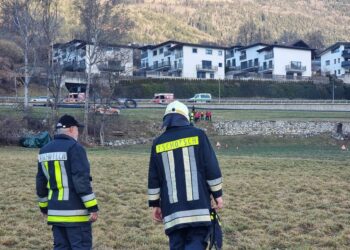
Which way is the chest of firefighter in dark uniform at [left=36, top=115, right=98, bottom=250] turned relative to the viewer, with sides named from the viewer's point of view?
facing away from the viewer and to the right of the viewer

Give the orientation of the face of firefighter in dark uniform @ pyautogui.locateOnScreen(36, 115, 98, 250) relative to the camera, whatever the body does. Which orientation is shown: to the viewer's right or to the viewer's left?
to the viewer's right

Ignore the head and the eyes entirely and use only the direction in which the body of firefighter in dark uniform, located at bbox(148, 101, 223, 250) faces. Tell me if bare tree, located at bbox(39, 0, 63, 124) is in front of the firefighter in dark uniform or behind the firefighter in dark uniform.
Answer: in front

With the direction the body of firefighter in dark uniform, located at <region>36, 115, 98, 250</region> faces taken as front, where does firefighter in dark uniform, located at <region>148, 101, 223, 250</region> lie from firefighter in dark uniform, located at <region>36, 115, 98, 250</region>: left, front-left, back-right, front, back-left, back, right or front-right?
right

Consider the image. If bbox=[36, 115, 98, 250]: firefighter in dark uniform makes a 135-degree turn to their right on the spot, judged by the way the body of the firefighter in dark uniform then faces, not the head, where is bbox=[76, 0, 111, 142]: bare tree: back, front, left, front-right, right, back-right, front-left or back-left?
back

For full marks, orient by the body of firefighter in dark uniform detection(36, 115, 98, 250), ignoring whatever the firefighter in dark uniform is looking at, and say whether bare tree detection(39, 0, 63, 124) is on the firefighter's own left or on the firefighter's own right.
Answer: on the firefighter's own left

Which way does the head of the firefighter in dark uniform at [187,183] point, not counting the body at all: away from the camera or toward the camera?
away from the camera

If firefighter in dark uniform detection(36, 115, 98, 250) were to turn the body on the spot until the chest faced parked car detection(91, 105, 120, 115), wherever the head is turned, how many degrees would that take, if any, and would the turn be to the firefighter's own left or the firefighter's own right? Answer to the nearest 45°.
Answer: approximately 45° to the firefighter's own left

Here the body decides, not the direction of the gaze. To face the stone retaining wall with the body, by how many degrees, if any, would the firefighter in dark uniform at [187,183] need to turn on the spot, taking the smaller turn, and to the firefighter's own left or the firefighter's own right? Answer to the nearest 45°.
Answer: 0° — they already face it

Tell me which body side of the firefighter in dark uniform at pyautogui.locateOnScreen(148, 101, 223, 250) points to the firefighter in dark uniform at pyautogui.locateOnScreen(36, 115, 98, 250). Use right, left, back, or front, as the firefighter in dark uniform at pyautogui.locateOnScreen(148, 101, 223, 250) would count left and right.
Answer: left

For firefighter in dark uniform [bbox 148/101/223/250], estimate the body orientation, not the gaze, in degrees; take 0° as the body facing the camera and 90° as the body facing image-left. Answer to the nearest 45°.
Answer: approximately 180°

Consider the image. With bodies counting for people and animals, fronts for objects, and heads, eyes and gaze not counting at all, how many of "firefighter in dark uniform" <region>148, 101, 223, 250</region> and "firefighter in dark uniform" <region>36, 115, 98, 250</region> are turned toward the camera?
0
